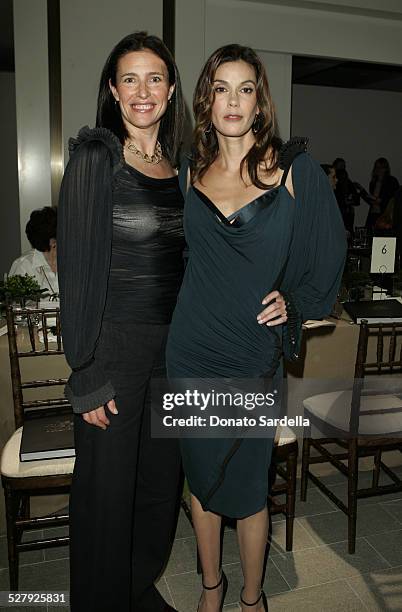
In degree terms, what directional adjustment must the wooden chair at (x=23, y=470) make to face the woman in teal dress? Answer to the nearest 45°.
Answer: approximately 45° to its left

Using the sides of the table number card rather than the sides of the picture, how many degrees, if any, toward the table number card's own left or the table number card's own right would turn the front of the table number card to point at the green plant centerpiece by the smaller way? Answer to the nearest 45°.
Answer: approximately 45° to the table number card's own right

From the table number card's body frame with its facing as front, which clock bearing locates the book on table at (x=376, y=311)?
The book on table is roughly at 12 o'clock from the table number card.

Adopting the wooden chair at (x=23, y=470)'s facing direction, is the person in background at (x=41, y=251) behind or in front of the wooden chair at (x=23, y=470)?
behind

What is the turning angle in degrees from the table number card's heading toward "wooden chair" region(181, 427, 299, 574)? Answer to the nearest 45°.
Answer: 0° — it already faces it

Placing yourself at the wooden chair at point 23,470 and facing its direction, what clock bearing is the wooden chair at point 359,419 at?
the wooden chair at point 359,419 is roughly at 9 o'clock from the wooden chair at point 23,470.

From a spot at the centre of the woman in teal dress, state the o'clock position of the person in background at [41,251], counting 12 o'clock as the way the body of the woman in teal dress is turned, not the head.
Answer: The person in background is roughly at 5 o'clock from the woman in teal dress.

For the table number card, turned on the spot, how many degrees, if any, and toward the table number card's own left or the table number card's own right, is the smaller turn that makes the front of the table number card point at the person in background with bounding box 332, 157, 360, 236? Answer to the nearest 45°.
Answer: approximately 180°

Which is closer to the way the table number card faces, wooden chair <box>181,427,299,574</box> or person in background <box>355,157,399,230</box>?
the wooden chair
